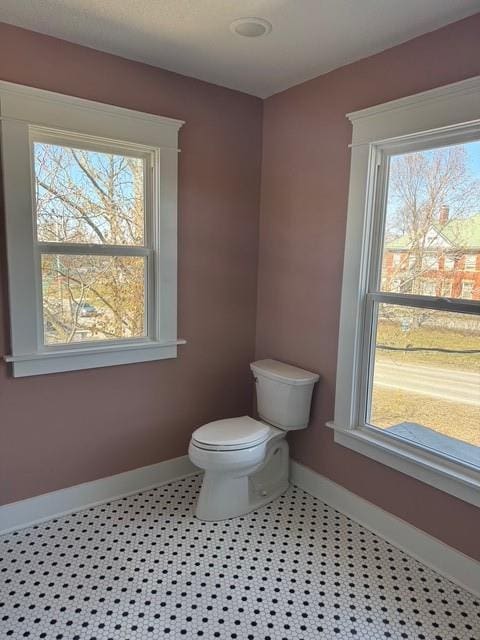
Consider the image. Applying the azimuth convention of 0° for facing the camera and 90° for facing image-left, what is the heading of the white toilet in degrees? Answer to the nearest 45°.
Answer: approximately 45°
